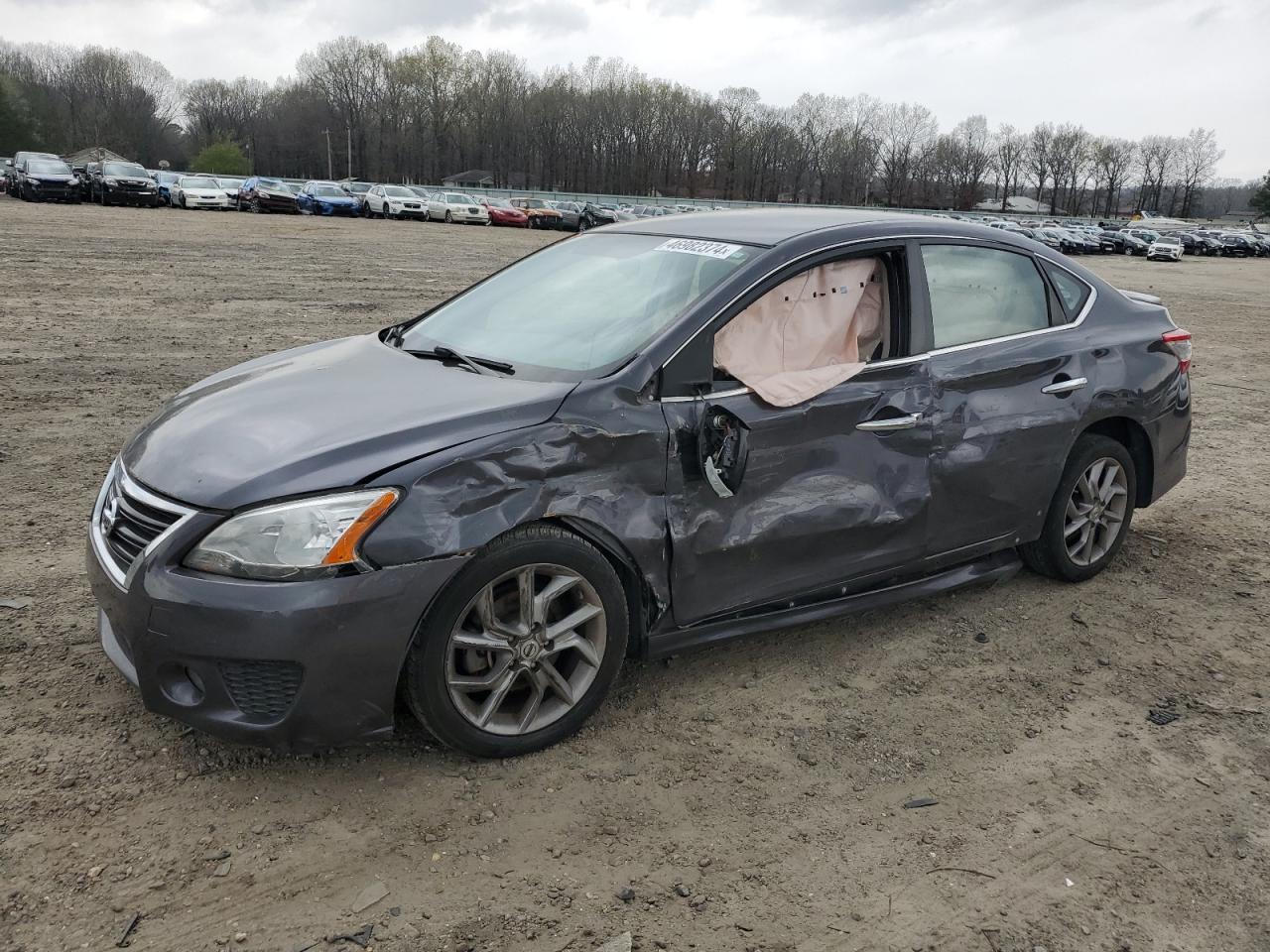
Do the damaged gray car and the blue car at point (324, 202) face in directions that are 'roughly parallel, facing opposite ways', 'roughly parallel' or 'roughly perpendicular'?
roughly perpendicular

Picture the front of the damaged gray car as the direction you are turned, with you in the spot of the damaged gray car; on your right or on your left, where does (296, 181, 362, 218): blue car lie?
on your right

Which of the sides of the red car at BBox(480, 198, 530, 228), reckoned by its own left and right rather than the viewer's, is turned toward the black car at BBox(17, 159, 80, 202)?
right

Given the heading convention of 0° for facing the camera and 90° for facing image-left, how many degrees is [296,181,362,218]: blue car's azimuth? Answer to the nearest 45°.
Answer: approximately 315°

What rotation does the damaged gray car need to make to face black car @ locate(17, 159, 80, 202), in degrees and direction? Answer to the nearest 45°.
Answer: approximately 90° to its right

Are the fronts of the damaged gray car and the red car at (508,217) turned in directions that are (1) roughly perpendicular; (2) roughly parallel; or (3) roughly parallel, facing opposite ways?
roughly perpendicular

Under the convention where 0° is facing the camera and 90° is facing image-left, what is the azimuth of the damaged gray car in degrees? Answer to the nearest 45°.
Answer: approximately 45°

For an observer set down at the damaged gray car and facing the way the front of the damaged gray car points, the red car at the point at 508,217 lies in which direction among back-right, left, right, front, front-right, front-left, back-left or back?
back-right

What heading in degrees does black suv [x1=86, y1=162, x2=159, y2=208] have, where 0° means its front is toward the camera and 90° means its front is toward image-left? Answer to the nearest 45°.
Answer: approximately 315°

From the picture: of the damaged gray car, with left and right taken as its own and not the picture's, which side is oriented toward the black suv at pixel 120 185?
right
